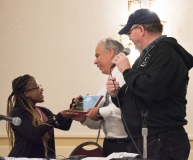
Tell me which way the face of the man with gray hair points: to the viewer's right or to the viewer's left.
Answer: to the viewer's left

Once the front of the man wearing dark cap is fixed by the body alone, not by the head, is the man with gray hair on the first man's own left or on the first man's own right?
on the first man's own right

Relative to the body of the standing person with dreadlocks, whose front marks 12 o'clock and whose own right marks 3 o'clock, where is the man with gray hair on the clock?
The man with gray hair is roughly at 1 o'clock from the standing person with dreadlocks.

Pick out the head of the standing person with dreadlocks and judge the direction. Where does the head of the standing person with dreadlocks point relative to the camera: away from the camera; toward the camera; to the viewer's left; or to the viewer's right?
to the viewer's right

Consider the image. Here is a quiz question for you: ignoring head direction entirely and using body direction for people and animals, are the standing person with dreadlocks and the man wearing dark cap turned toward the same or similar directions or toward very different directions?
very different directions

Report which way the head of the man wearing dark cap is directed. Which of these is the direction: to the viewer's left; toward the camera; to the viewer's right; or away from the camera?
to the viewer's left

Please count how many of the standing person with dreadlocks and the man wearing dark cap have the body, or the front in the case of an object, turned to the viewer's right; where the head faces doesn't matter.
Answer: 1

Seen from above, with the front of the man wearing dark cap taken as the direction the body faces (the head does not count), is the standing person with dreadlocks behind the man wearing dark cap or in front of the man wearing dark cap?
in front

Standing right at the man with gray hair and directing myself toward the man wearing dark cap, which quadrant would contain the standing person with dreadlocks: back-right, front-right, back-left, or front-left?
back-right

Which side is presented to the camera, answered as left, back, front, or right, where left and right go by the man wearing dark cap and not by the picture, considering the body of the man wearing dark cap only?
left

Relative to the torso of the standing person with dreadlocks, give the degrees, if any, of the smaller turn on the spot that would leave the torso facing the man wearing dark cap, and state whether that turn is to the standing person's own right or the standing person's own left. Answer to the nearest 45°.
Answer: approximately 45° to the standing person's own right

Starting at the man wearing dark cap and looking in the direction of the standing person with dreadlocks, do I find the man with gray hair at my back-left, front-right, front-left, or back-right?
front-right

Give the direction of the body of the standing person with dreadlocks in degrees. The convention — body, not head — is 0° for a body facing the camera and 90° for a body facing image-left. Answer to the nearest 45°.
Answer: approximately 270°
